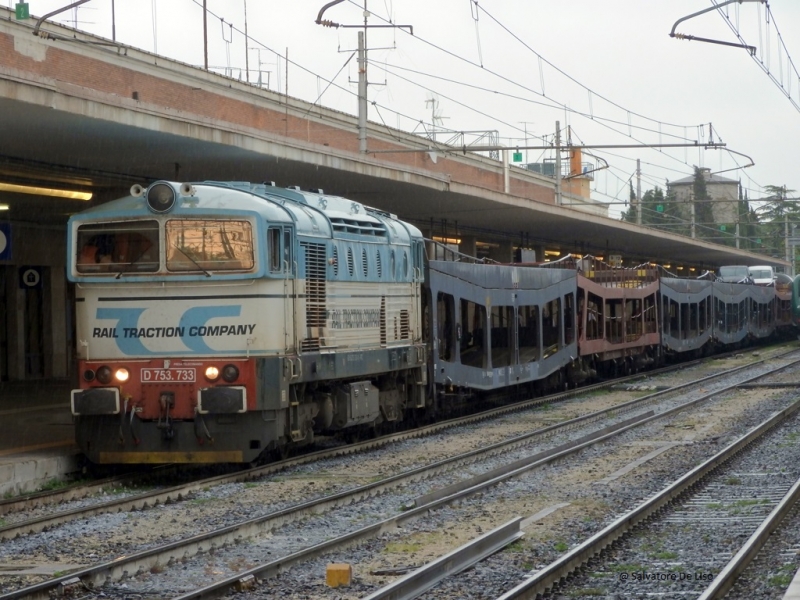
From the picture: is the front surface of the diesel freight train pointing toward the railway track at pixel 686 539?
no

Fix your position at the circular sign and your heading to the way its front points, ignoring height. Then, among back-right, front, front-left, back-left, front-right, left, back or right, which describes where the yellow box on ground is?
front

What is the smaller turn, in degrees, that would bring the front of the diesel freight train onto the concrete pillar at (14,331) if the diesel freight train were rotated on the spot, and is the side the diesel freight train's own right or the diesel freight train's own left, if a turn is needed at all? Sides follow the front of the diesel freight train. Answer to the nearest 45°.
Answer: approximately 90° to the diesel freight train's own right

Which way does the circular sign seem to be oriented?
toward the camera

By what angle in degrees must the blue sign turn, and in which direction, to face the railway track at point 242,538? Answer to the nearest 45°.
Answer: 0° — it already faces it

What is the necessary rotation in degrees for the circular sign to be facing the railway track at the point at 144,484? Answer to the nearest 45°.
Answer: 0° — it already faces it

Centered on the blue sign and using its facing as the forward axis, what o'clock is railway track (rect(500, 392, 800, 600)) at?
The railway track is roughly at 11 o'clock from the blue sign.

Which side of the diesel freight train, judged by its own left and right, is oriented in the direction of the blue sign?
right

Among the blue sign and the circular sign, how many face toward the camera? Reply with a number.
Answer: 2

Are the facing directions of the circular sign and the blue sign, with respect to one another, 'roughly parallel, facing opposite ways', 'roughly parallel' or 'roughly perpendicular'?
roughly parallel

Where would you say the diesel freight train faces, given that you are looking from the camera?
facing the viewer and to the left of the viewer

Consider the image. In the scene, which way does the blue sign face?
toward the camera
